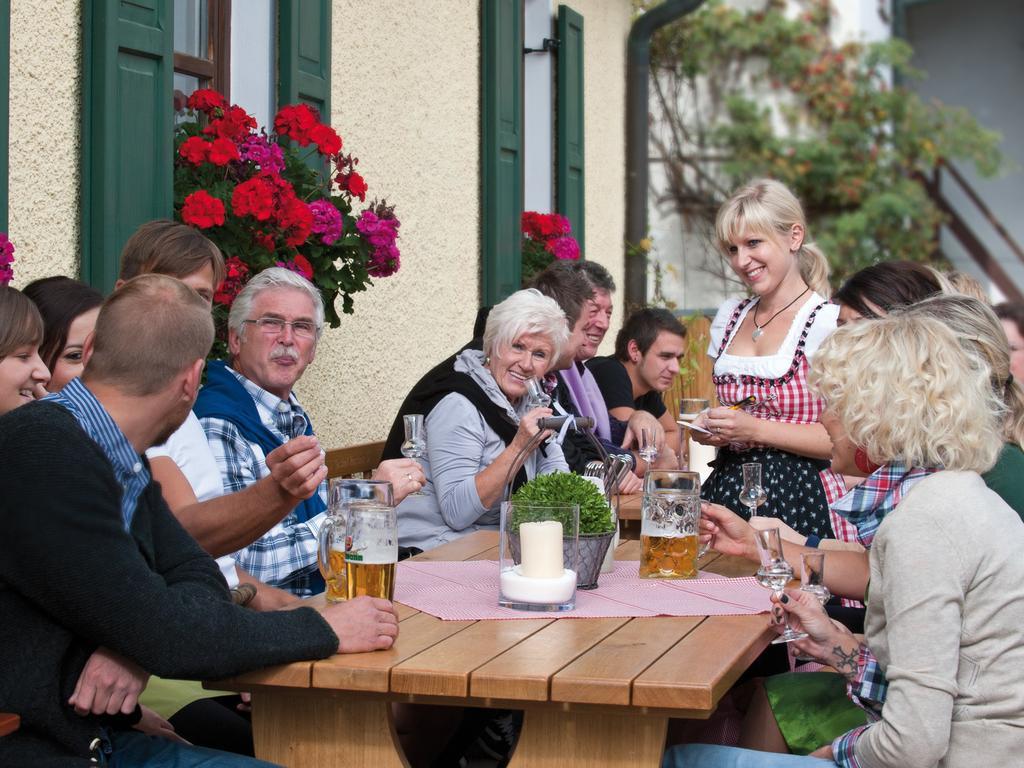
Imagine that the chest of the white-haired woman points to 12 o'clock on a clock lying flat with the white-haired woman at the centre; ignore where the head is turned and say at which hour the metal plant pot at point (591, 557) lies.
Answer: The metal plant pot is roughly at 1 o'clock from the white-haired woman.

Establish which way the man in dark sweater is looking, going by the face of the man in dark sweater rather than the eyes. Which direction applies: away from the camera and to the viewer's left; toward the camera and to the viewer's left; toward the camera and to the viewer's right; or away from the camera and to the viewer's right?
away from the camera and to the viewer's right

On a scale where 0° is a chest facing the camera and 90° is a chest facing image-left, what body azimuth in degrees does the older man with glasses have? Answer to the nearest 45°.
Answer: approximately 315°

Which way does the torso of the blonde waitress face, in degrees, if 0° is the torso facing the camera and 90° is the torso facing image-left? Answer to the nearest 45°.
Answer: approximately 45°

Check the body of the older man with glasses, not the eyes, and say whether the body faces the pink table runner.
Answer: yes

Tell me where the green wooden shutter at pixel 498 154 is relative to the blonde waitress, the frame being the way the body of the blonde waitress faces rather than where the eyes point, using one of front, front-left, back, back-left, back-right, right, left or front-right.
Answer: right

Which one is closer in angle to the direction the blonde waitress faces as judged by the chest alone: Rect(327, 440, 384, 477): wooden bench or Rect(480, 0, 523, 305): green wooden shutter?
the wooden bench

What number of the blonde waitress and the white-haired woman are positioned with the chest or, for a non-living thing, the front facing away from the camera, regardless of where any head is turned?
0

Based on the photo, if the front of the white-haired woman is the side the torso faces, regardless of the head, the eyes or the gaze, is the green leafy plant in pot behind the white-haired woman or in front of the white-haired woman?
in front

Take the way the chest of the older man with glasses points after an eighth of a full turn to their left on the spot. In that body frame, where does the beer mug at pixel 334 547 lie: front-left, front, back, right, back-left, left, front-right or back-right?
right

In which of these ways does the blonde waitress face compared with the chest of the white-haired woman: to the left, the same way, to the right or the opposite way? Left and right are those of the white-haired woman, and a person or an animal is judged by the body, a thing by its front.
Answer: to the right

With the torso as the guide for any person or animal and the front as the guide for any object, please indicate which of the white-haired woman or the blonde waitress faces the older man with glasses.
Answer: the blonde waitress

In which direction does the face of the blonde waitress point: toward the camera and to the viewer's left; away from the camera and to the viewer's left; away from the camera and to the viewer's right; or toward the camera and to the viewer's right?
toward the camera and to the viewer's left

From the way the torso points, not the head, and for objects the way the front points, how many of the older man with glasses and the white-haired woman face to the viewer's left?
0
